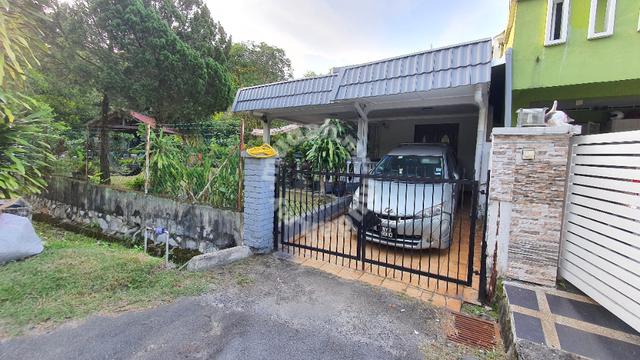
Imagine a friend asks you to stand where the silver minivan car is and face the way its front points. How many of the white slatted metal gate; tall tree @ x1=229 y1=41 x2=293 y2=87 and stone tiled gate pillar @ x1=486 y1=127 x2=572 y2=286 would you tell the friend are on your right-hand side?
1

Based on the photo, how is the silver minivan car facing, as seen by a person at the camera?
facing the viewer and to the left of the viewer

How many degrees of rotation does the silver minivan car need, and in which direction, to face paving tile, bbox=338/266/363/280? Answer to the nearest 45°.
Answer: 0° — it already faces it

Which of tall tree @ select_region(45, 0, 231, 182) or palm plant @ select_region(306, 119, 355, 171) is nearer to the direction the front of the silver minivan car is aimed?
the tall tree

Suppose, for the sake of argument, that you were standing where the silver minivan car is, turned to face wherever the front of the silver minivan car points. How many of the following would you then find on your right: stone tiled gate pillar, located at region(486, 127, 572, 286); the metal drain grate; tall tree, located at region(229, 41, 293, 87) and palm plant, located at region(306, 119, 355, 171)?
2

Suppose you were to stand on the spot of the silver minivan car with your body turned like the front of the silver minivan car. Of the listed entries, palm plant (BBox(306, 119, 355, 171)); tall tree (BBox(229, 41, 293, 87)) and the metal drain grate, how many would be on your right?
2

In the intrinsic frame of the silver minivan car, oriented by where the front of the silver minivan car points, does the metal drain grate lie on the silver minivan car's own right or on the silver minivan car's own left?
on the silver minivan car's own left

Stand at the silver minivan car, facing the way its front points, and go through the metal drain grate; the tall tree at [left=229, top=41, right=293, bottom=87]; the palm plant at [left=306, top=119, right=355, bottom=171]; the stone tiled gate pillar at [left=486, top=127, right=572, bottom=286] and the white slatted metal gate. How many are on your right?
2

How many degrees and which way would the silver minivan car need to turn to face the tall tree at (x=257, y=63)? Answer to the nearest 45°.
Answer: approximately 90° to its right
